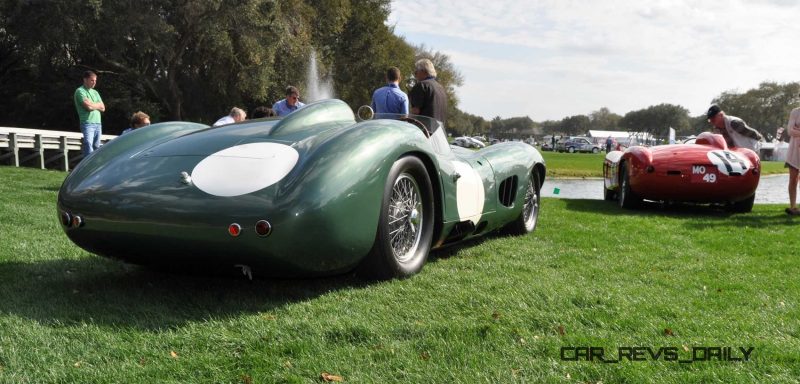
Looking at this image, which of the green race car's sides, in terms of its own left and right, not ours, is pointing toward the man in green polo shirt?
left

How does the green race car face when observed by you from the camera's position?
facing away from the viewer and to the right of the viewer

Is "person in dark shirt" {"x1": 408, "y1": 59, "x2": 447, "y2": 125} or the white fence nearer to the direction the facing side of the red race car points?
the white fence

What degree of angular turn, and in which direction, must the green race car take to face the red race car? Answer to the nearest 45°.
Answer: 0° — it already faces it

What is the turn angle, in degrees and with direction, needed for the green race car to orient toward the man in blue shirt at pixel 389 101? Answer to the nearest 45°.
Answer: approximately 45° to its left
